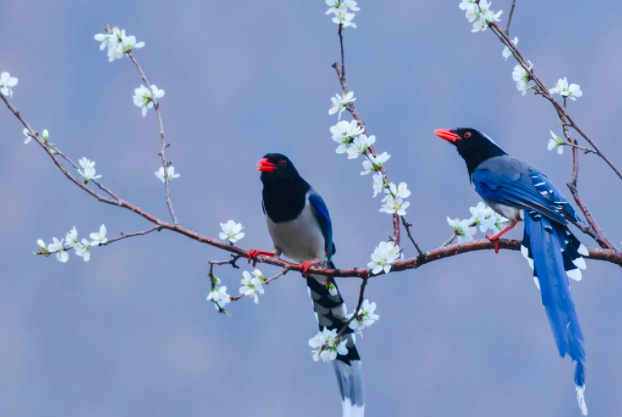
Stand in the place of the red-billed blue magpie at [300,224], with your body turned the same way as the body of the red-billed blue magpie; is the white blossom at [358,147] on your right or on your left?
on your left

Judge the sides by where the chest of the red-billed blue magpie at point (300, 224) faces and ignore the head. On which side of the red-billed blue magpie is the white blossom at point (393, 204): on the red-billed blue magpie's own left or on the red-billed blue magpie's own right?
on the red-billed blue magpie's own left

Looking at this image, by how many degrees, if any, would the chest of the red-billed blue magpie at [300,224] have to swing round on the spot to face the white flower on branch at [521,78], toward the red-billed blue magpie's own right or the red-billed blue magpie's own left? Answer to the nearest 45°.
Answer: approximately 90° to the red-billed blue magpie's own left

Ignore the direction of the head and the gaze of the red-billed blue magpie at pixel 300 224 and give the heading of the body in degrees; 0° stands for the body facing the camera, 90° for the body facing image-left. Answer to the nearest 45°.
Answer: approximately 45°

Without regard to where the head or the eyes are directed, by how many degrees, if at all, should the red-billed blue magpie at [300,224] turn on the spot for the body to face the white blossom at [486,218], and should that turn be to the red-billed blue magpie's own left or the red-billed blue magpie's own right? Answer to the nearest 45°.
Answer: approximately 135° to the red-billed blue magpie's own left

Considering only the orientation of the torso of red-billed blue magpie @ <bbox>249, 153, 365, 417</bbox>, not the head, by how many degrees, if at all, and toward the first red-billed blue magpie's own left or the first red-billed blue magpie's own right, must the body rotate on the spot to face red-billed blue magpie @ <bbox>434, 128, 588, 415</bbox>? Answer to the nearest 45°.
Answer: approximately 90° to the first red-billed blue magpie's own left
